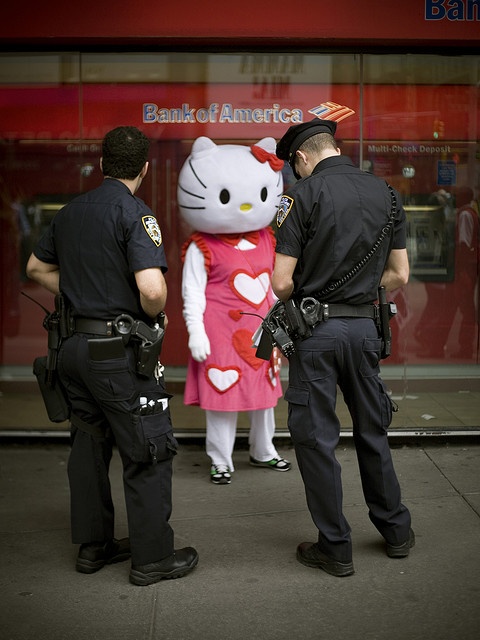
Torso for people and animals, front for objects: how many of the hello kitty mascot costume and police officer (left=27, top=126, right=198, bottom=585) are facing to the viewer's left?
0

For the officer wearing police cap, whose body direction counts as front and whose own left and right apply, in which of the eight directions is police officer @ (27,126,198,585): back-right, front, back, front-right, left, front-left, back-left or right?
front-left

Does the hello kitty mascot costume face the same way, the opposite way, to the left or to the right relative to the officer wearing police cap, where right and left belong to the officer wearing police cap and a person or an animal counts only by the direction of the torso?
the opposite way

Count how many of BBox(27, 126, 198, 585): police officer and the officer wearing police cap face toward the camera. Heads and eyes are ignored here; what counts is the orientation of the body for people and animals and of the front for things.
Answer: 0

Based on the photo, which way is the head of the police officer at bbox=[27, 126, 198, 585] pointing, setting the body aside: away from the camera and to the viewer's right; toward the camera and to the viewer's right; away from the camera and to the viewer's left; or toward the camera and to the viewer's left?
away from the camera and to the viewer's right

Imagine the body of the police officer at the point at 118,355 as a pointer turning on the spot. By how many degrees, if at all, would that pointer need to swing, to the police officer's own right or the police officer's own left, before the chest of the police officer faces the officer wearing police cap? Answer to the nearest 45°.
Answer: approximately 45° to the police officer's own right

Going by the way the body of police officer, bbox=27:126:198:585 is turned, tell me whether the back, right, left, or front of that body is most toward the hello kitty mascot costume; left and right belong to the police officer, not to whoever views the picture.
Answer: front

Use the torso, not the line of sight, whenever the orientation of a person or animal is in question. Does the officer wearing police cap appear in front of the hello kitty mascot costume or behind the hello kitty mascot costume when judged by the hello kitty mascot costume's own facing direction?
in front

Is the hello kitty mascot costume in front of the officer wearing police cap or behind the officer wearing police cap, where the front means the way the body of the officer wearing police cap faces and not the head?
in front

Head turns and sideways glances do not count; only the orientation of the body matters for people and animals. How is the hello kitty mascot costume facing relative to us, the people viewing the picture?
facing the viewer and to the right of the viewer

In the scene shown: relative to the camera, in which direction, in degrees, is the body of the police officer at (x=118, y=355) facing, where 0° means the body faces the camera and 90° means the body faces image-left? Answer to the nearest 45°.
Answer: approximately 225°

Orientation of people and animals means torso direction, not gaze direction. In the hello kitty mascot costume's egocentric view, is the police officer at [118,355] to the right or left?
on its right
